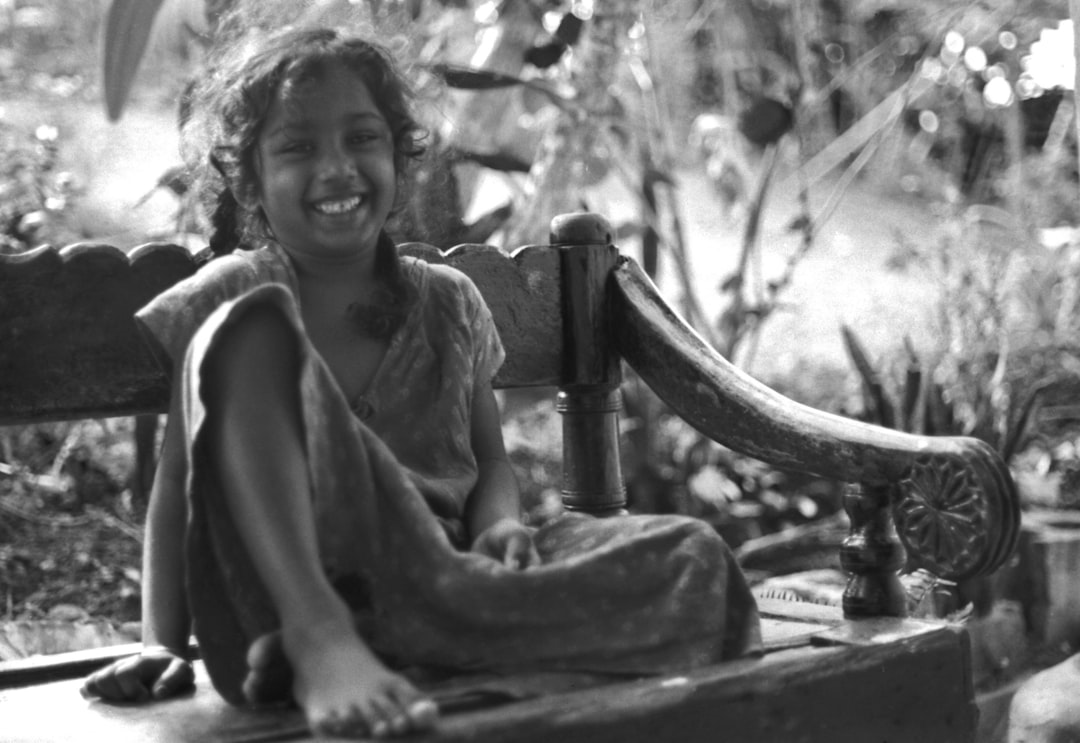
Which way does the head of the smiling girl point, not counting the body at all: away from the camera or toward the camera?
toward the camera

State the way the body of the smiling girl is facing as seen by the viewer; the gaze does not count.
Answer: toward the camera
